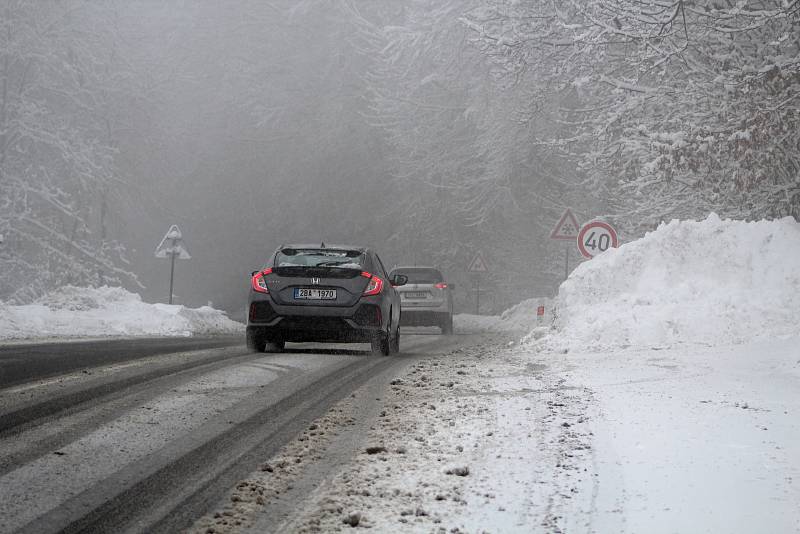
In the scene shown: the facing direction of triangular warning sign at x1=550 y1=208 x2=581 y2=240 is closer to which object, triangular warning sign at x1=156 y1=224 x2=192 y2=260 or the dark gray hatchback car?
the dark gray hatchback car

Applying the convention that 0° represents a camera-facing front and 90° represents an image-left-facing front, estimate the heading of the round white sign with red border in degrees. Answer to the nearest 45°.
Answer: approximately 0°

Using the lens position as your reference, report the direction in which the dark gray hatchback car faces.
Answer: facing away from the viewer

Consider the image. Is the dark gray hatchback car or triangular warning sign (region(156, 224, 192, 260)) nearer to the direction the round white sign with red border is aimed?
the dark gray hatchback car

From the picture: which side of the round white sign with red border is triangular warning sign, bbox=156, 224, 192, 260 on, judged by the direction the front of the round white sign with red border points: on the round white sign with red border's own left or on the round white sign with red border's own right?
on the round white sign with red border's own right

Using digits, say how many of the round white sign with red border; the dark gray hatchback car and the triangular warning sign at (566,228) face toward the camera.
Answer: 2

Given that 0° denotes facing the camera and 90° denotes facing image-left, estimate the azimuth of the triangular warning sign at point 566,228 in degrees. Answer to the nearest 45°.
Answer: approximately 0°

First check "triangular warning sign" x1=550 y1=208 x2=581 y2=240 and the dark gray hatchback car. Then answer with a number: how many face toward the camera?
1

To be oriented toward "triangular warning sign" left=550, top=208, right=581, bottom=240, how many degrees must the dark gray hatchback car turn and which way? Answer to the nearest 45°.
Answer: approximately 45° to its right

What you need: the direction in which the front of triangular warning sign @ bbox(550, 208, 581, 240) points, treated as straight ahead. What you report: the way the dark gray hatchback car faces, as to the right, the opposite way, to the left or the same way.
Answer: the opposite way

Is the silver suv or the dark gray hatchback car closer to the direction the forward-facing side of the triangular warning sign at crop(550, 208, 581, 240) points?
the dark gray hatchback car

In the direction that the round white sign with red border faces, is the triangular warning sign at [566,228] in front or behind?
behind
